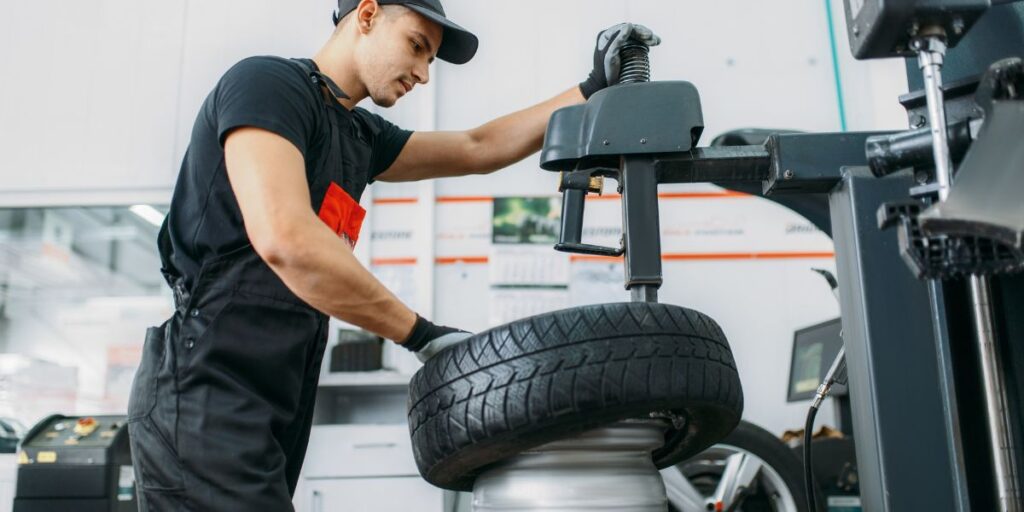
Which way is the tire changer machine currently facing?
to the viewer's left

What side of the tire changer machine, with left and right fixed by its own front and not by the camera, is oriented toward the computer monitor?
right

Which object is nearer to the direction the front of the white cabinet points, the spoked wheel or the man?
the man

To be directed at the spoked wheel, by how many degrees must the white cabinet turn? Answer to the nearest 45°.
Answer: approximately 45° to its left

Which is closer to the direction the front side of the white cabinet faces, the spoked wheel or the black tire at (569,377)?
the black tire

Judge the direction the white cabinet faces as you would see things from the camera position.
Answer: facing the viewer

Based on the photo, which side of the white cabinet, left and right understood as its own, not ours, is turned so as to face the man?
front

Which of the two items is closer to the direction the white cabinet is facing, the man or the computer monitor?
the man

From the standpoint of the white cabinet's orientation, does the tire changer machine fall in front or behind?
in front

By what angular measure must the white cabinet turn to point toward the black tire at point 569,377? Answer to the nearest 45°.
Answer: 0° — it already faces it

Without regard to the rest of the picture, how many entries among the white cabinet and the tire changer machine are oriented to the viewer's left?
1

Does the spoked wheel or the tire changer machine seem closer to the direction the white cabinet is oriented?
the tire changer machine

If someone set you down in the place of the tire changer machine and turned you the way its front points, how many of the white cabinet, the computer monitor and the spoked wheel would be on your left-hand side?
0

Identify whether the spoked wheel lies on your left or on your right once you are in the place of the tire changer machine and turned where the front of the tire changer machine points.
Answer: on your right
